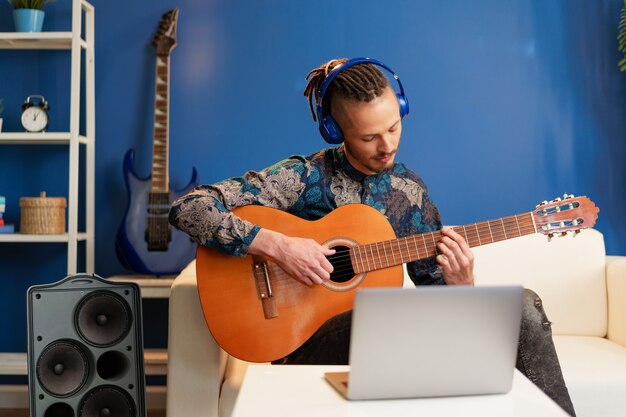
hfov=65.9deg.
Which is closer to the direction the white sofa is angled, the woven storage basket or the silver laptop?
the silver laptop

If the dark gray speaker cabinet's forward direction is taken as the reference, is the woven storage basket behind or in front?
behind

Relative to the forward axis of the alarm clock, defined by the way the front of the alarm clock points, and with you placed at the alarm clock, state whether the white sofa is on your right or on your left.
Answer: on your left

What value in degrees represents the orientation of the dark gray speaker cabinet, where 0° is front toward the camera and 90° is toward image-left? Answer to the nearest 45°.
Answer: approximately 0°

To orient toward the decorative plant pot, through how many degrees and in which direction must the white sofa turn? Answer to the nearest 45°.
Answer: approximately 90° to its right

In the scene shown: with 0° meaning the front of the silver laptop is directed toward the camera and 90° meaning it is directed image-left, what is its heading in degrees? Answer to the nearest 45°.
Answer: approximately 180°

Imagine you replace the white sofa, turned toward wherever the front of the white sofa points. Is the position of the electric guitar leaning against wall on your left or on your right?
on your right

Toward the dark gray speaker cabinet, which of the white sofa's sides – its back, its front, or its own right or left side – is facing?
right

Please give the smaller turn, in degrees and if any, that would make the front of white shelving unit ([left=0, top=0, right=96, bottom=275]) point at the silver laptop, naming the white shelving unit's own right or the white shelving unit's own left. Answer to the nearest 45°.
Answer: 0° — it already faces it
